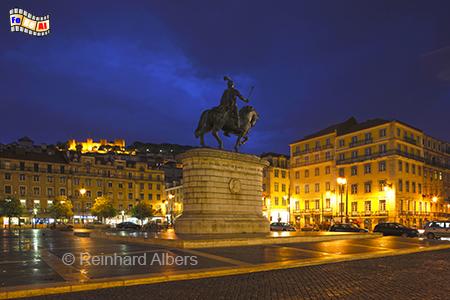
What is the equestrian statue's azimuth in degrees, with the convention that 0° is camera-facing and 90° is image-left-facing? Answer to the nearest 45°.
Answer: approximately 315°

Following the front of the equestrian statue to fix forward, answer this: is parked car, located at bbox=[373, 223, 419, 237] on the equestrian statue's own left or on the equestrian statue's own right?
on the equestrian statue's own left

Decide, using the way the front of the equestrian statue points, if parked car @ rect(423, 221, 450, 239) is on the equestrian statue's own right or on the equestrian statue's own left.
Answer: on the equestrian statue's own left
